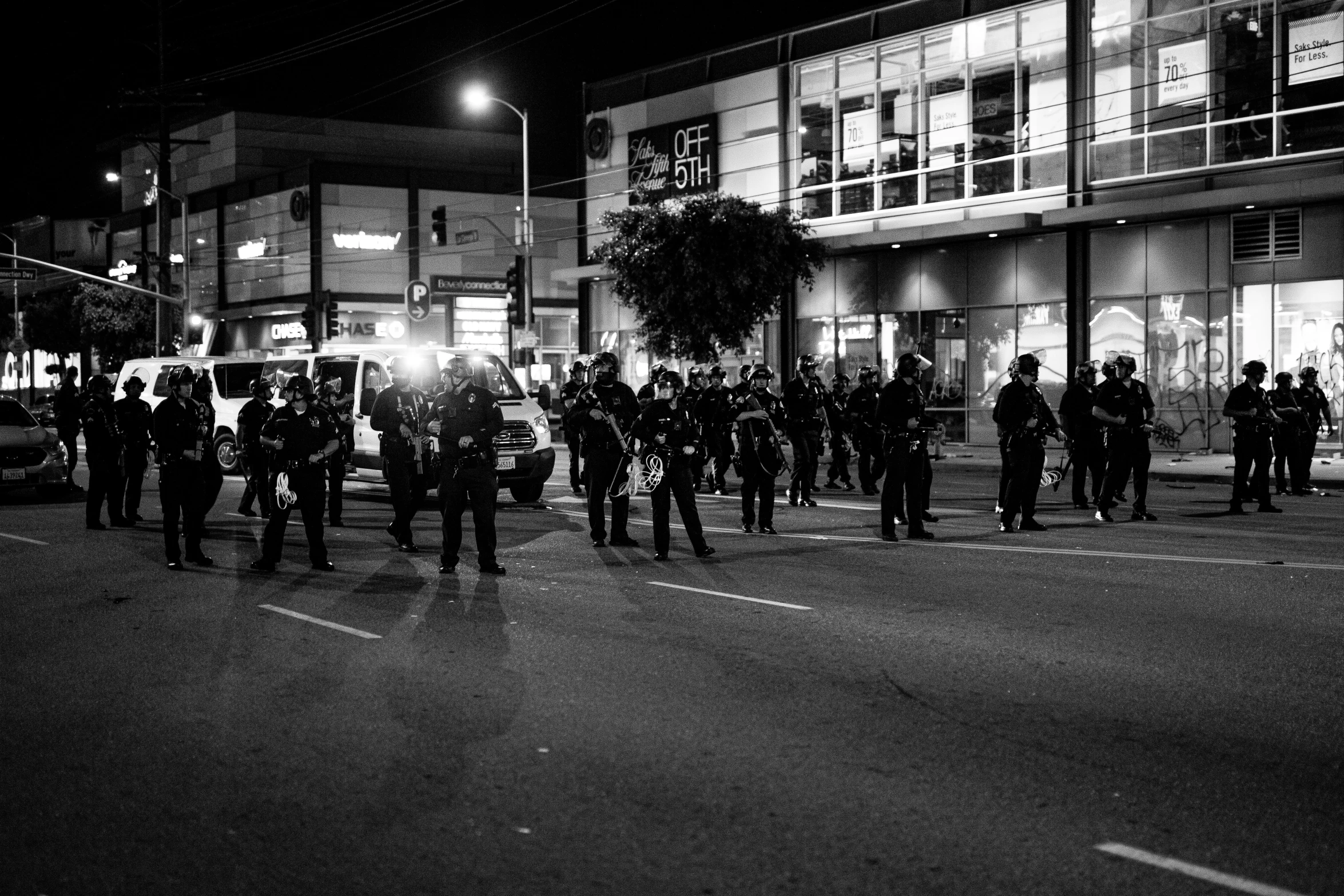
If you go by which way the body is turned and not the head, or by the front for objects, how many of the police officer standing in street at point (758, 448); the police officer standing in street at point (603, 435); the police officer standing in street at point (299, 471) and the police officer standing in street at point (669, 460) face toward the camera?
4

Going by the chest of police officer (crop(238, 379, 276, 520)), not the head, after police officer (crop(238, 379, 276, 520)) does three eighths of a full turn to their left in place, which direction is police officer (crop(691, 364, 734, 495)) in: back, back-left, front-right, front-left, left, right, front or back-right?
right

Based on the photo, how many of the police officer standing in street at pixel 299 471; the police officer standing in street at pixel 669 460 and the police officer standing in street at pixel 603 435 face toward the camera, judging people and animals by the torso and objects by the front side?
3

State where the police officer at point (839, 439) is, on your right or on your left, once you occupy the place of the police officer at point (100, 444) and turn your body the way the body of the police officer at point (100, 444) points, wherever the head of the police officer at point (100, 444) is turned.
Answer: on your left

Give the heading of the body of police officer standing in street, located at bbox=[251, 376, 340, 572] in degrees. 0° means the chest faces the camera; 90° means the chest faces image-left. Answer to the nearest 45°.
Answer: approximately 0°

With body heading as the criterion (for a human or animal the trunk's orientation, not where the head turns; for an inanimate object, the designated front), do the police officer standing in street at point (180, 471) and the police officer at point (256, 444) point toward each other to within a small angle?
no

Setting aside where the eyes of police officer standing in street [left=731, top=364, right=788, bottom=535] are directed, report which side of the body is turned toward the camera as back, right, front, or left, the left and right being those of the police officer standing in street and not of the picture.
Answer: front

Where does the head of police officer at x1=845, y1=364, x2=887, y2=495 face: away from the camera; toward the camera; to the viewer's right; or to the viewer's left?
toward the camera

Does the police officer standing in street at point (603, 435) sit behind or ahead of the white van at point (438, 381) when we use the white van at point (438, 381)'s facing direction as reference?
ahead

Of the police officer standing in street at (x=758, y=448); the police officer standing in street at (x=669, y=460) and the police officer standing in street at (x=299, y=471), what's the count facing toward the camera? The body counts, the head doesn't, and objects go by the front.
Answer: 3

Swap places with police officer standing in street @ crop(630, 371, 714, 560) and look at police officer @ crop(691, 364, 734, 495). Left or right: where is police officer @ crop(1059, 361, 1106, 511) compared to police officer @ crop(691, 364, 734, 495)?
right

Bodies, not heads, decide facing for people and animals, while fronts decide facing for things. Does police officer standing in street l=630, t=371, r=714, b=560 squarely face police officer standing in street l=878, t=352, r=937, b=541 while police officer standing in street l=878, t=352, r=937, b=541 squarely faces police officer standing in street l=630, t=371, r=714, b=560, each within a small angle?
no

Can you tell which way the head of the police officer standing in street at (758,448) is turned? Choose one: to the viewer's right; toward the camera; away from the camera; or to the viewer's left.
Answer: toward the camera

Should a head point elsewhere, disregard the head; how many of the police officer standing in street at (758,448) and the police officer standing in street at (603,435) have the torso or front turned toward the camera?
2

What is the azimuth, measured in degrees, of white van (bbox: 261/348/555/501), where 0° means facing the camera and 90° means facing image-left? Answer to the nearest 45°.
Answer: approximately 315°

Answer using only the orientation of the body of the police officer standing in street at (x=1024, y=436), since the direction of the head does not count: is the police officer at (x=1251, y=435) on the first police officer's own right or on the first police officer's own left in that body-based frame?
on the first police officer's own left

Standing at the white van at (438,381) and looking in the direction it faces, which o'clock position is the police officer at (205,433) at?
The police officer is roughly at 2 o'clock from the white van.
